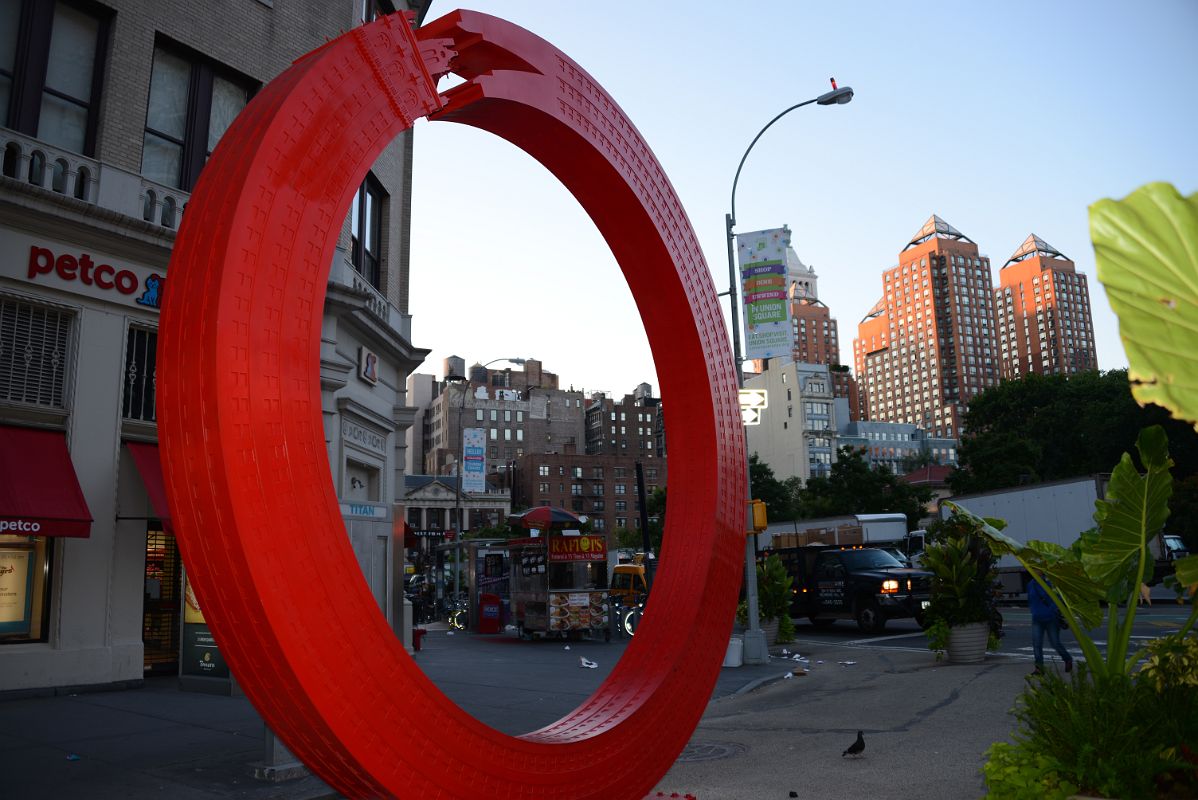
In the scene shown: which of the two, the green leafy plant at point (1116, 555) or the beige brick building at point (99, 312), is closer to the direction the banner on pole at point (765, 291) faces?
the green leafy plant

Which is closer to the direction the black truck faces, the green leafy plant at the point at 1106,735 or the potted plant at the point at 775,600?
the green leafy plant

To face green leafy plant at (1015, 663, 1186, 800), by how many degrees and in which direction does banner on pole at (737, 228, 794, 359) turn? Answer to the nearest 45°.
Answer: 0° — it already faces it

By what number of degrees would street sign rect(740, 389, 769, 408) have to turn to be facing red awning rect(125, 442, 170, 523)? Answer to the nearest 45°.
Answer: approximately 45° to its right

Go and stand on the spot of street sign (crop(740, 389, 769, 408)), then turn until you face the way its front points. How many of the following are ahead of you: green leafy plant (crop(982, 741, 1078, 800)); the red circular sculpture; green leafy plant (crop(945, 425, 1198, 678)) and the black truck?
3

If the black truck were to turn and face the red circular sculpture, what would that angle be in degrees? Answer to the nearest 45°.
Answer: approximately 45° to its right

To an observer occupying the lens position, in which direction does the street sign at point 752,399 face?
facing the viewer

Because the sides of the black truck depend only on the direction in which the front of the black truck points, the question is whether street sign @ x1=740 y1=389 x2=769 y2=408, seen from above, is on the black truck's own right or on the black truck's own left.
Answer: on the black truck's own right

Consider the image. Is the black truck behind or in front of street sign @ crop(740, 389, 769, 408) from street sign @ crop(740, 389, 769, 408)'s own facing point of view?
behind

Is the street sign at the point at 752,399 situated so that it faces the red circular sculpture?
yes

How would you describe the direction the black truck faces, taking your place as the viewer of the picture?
facing the viewer and to the right of the viewer

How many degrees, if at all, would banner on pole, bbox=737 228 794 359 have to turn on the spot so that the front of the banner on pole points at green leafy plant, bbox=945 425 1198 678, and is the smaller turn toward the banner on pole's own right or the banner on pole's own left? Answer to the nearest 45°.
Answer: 0° — it already faces it

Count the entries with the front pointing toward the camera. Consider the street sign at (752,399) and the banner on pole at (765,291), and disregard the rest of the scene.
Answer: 2
